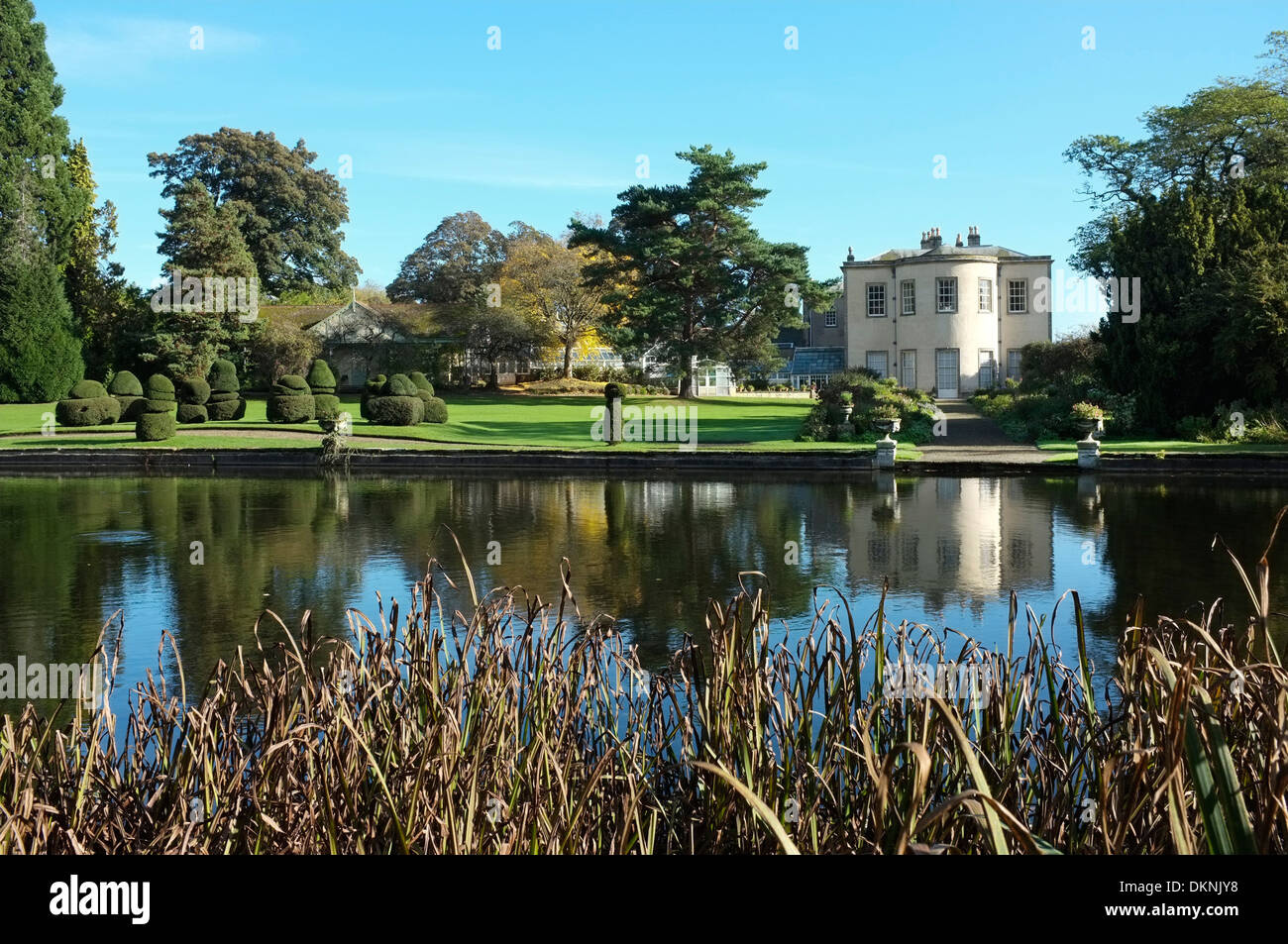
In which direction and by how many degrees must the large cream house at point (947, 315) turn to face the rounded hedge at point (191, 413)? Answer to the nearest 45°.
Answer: approximately 45° to its right

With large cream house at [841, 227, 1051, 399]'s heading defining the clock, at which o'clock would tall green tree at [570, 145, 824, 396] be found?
The tall green tree is roughly at 2 o'clock from the large cream house.

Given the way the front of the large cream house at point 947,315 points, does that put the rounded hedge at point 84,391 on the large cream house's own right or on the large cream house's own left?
on the large cream house's own right

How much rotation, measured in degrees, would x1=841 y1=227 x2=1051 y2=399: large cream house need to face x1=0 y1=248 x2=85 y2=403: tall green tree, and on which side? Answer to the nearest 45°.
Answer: approximately 90° to its right

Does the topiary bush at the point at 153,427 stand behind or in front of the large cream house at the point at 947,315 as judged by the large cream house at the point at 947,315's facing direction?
in front

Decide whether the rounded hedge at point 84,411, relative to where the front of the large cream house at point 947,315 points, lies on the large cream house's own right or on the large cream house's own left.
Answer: on the large cream house's own right

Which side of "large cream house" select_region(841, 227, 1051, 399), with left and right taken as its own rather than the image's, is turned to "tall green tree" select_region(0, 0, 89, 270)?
right

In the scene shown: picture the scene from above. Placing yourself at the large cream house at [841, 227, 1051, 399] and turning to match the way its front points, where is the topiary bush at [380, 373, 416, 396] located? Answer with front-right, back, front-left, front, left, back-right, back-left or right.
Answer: front-right

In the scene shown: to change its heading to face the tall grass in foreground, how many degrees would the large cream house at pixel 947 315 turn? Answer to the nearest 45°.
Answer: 0° — it already faces it

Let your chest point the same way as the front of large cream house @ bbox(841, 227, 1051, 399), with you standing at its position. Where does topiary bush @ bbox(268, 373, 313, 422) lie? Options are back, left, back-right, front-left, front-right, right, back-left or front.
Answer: front-right

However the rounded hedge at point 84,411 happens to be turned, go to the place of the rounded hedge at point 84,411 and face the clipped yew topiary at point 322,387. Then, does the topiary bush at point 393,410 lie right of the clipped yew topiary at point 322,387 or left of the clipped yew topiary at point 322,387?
right

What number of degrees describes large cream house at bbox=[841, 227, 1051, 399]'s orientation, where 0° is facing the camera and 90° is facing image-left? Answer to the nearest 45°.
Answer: approximately 0°
